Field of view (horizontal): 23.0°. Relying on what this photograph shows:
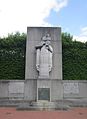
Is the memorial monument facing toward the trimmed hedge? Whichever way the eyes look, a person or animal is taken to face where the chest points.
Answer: no

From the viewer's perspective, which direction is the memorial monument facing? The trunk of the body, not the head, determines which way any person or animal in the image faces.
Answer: toward the camera
